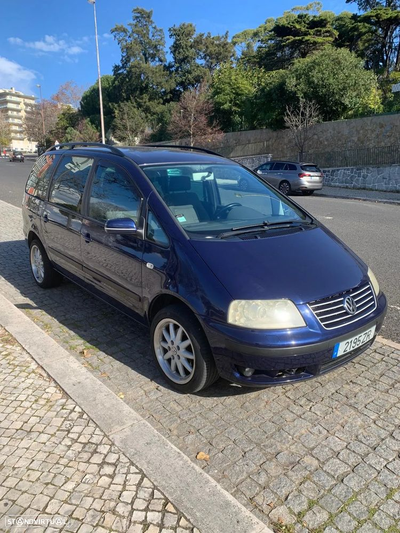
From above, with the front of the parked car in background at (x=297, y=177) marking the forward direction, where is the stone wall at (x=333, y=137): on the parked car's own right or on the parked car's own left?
on the parked car's own right

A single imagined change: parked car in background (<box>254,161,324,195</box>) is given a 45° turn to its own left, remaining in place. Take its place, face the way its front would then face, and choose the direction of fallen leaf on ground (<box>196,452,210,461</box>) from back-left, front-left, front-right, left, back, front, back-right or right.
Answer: left

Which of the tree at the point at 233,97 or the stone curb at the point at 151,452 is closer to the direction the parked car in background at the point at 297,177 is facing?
the tree

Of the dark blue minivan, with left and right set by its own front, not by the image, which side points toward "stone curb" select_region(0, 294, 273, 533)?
right

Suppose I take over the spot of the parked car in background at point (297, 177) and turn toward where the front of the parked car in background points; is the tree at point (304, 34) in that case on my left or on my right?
on my right

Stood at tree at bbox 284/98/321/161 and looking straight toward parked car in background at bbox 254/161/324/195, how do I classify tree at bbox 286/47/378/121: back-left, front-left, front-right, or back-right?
back-left

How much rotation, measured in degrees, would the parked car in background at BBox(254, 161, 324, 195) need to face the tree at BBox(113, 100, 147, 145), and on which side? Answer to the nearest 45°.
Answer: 0° — it already faces it

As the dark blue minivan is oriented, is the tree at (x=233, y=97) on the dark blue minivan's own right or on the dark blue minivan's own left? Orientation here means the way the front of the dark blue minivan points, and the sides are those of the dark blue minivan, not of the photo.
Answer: on the dark blue minivan's own left

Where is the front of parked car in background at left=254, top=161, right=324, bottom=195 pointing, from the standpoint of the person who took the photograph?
facing away from the viewer and to the left of the viewer

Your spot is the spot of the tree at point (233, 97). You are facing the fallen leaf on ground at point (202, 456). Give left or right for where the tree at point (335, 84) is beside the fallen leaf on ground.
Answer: left

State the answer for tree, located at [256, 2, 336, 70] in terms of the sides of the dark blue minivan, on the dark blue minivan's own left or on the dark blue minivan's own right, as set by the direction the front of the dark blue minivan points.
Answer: on the dark blue minivan's own left

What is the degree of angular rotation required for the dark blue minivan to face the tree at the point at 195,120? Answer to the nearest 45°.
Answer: approximately 135° to its left

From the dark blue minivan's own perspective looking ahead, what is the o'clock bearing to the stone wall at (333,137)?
The stone wall is roughly at 8 o'clock from the dark blue minivan.

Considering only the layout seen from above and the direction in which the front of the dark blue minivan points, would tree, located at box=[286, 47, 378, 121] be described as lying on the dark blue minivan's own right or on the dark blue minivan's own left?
on the dark blue minivan's own left
